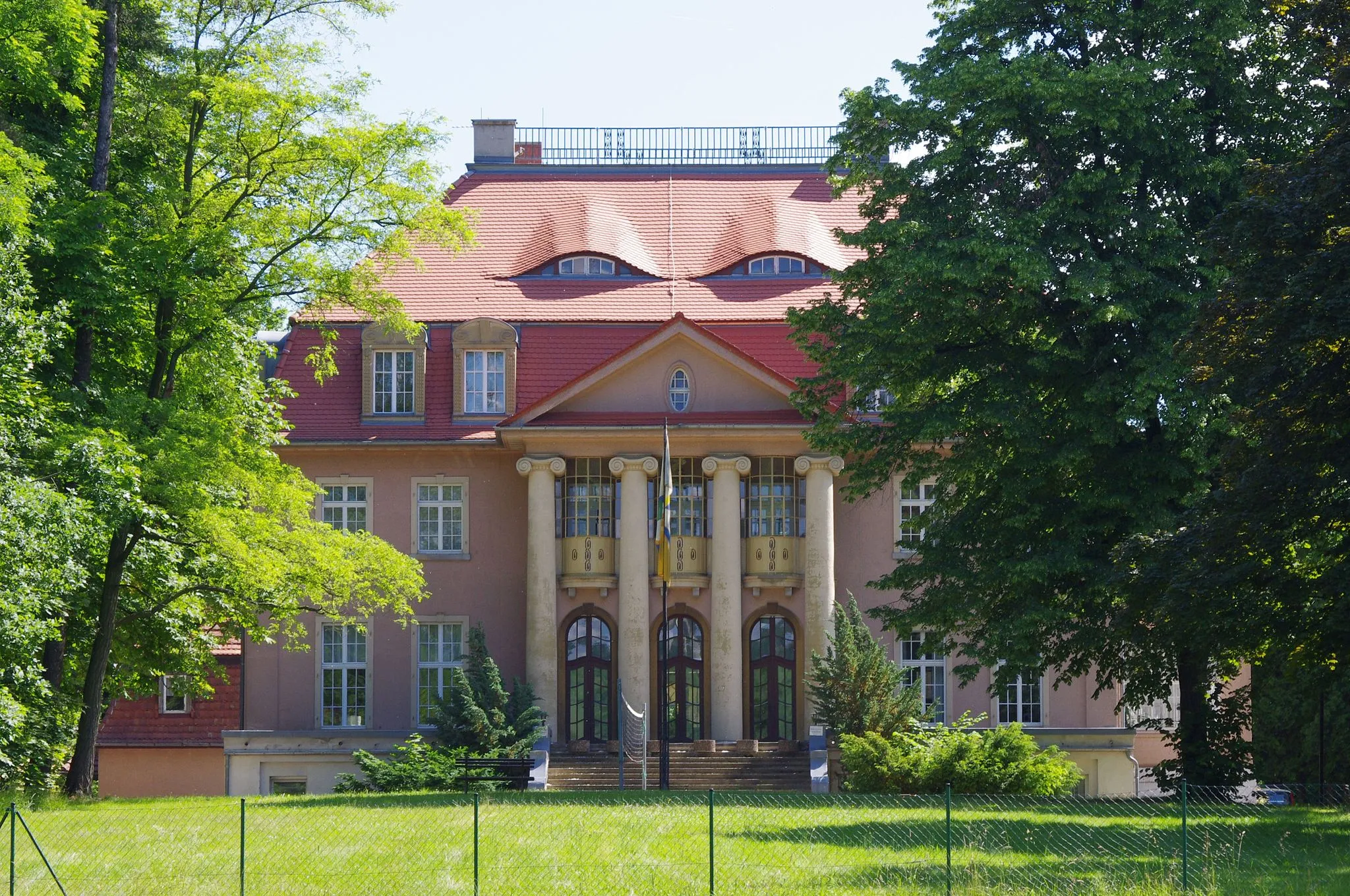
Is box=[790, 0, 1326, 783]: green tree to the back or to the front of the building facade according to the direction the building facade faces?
to the front

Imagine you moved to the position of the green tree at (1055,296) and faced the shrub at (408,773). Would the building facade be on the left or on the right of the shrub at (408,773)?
right

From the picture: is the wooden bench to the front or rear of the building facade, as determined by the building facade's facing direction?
to the front

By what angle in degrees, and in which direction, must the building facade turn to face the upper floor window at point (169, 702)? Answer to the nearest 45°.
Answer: approximately 90° to its right

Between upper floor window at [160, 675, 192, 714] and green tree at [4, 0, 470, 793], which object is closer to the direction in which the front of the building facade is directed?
the green tree

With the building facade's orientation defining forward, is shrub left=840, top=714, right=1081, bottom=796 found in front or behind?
in front

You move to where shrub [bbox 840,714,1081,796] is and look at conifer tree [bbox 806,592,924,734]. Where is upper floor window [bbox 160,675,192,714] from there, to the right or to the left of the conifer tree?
left

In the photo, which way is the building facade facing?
toward the camera

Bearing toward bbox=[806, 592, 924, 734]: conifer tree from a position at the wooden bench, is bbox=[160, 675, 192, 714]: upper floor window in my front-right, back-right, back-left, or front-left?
back-left
